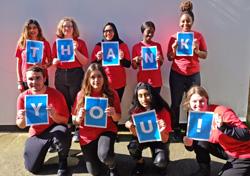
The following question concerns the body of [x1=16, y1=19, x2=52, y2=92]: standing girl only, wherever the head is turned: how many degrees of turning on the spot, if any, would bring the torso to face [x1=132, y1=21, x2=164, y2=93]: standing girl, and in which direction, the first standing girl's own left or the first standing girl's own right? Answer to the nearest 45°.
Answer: approximately 90° to the first standing girl's own left

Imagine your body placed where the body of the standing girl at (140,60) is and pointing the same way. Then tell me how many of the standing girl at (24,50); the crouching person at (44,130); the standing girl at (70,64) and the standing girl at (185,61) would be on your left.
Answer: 1

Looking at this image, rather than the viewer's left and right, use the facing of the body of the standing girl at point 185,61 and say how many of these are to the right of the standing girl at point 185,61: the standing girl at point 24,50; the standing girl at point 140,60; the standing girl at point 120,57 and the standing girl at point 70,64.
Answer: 4

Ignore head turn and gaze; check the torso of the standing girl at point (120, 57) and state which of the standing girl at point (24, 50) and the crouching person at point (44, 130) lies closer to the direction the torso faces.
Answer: the crouching person

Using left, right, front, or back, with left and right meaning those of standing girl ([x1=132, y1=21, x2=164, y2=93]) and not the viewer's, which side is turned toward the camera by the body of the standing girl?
front
